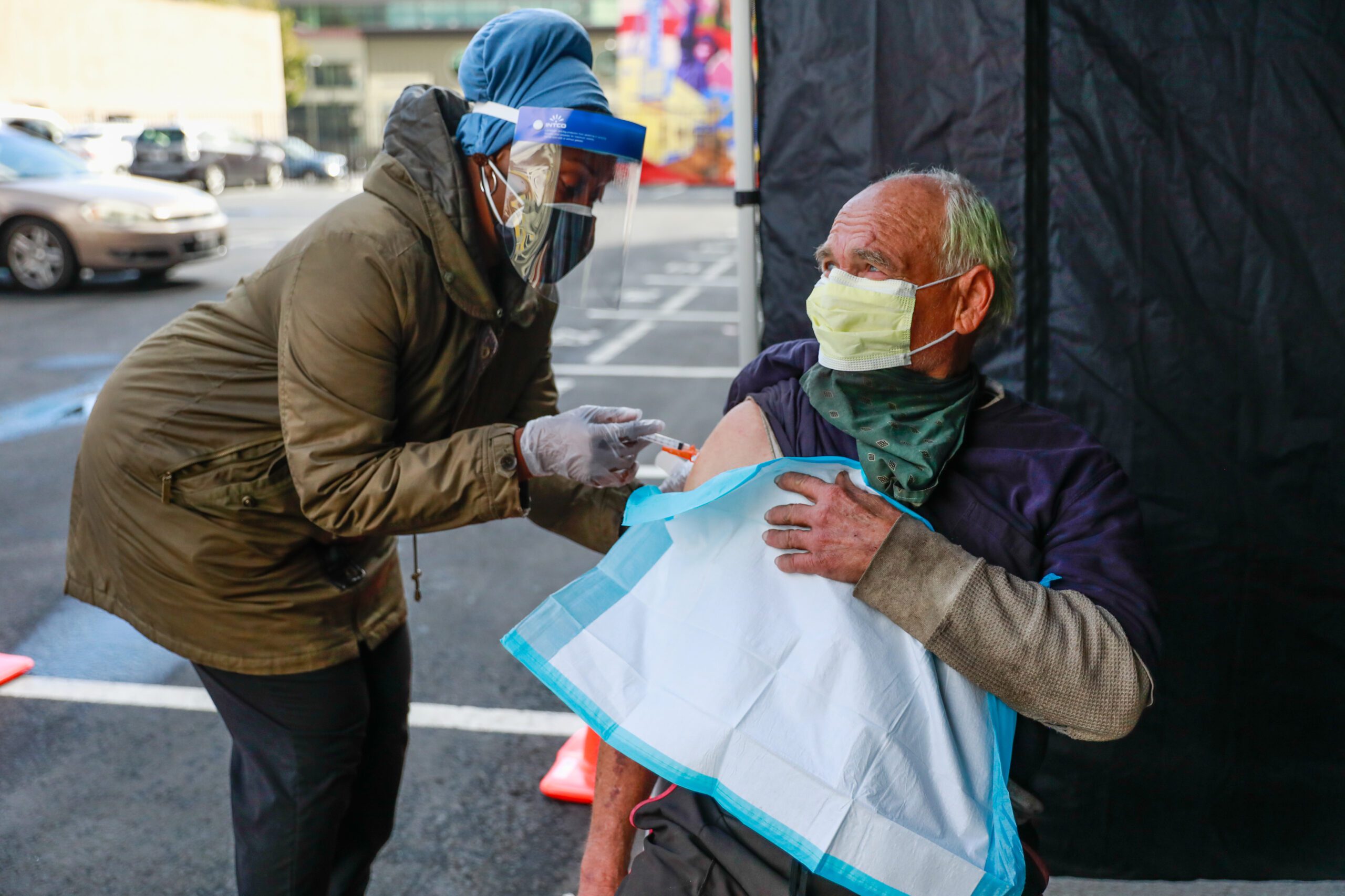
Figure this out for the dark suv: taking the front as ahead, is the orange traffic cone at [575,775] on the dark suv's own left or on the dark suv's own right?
on the dark suv's own right

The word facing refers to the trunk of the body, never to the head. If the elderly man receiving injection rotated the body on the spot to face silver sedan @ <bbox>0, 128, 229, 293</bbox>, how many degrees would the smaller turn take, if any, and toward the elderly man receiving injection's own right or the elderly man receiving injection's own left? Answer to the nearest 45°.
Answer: approximately 90° to the elderly man receiving injection's own right

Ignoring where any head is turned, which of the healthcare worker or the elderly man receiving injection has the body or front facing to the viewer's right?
the healthcare worker

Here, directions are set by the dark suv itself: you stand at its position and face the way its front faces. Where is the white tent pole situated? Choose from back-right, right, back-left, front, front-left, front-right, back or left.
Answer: back-right

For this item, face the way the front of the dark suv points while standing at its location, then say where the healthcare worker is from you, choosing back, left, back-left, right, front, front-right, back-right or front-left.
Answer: back-right

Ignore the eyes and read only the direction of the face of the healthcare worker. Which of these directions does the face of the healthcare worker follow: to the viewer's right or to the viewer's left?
to the viewer's right

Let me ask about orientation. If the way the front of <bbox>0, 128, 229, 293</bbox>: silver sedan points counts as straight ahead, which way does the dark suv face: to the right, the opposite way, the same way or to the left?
to the left

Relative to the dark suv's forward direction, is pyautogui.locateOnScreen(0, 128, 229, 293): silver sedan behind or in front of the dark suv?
behind

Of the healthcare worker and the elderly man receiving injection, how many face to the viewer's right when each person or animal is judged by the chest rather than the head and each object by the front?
1

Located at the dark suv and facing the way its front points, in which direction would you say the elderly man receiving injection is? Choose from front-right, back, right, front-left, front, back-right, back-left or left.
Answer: back-right

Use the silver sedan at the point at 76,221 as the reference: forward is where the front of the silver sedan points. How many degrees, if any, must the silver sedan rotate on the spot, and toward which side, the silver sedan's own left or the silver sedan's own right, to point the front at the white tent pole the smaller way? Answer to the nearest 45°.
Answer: approximately 45° to the silver sedan's own right

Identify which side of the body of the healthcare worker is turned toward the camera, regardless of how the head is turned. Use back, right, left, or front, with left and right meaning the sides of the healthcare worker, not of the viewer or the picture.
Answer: right

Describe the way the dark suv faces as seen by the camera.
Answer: facing away from the viewer and to the right of the viewer

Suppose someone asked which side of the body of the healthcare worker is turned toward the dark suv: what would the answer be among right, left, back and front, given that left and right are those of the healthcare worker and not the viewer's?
left

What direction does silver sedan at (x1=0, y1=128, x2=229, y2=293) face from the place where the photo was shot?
facing the viewer and to the right of the viewer

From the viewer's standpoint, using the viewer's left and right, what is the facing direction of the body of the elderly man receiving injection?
facing the viewer and to the left of the viewer

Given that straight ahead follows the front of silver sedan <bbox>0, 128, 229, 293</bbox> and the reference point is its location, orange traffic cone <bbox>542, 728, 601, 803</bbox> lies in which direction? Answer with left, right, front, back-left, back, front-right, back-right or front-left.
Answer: front-right
